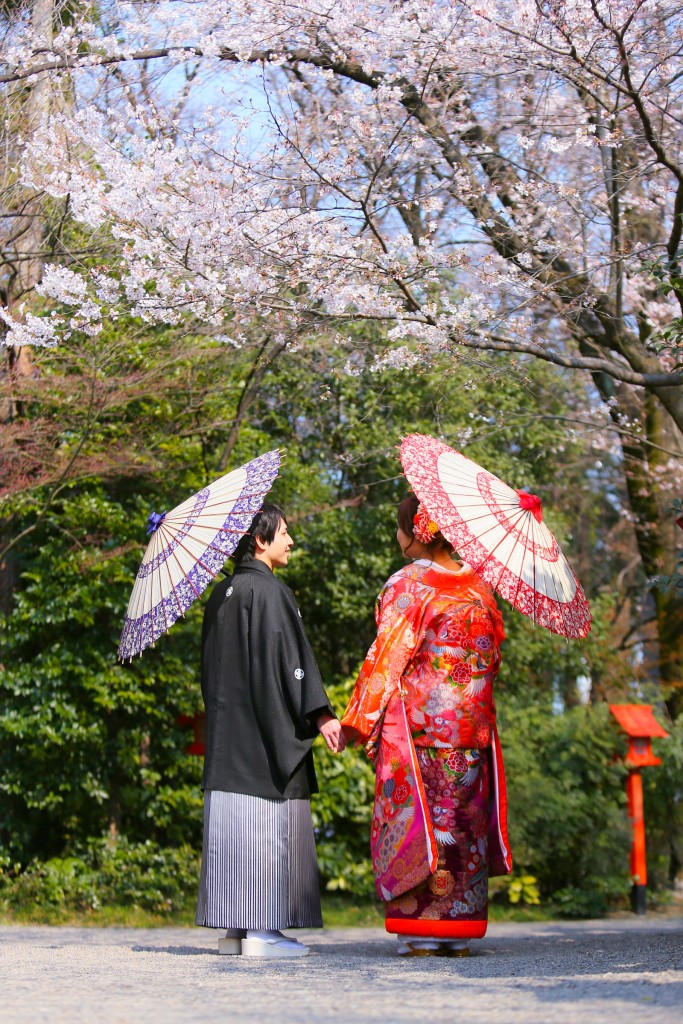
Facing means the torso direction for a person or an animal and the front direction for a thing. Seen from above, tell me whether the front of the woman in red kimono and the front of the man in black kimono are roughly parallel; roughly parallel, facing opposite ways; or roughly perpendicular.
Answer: roughly perpendicular

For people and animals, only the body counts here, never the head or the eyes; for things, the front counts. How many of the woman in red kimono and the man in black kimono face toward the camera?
0

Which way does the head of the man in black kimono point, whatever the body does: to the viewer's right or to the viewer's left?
to the viewer's right

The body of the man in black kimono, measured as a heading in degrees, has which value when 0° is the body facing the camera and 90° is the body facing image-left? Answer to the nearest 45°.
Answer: approximately 225°

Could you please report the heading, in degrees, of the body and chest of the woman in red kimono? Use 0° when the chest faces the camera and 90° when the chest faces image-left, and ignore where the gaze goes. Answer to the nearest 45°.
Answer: approximately 135°
